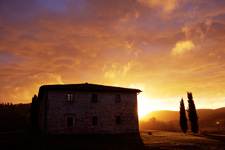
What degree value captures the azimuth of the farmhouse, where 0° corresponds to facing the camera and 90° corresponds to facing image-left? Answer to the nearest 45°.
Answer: approximately 0°
